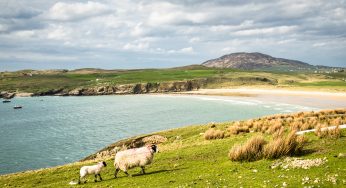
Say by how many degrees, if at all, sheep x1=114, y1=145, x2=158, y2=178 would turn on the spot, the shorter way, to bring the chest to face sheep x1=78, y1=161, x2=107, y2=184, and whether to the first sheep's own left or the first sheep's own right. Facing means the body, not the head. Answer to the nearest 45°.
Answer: approximately 135° to the first sheep's own left

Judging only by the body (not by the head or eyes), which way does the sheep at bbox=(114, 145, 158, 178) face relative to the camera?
to the viewer's right
